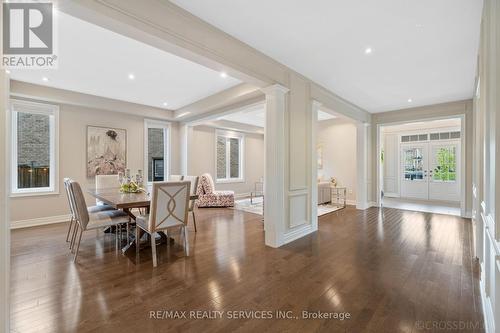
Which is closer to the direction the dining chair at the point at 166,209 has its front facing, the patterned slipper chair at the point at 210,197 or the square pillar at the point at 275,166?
the patterned slipper chair

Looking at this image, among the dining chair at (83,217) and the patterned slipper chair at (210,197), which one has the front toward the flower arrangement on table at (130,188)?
the dining chair

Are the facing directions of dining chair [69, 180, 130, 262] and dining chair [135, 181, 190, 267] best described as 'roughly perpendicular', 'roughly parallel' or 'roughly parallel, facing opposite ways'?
roughly perpendicular

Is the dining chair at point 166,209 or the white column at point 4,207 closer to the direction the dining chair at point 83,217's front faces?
the dining chair

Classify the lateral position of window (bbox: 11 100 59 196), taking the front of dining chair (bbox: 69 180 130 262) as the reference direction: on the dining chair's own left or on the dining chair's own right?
on the dining chair's own left

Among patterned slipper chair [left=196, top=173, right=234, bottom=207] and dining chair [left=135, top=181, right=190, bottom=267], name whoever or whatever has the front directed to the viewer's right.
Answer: the patterned slipper chair

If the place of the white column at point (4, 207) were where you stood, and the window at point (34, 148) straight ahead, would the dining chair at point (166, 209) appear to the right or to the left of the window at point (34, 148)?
right

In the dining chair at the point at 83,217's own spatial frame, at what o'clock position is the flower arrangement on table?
The flower arrangement on table is roughly at 12 o'clock from the dining chair.

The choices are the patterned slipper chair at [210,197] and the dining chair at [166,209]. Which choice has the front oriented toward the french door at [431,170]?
the patterned slipper chair

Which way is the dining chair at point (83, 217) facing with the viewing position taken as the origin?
facing away from the viewer and to the right of the viewer

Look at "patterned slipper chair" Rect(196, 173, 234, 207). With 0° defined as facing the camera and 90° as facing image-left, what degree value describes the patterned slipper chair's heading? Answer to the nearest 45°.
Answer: approximately 270°

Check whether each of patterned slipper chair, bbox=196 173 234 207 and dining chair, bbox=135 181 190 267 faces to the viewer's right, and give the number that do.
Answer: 1

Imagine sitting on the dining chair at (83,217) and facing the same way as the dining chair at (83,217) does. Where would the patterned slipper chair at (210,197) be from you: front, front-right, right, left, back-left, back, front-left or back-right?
front

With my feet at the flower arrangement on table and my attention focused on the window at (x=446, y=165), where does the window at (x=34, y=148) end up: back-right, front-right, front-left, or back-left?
back-left
